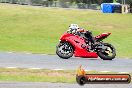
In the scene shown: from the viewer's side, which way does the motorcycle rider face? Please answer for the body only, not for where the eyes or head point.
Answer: to the viewer's left

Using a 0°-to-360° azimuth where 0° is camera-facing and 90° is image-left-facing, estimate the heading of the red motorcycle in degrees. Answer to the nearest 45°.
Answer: approximately 90°
